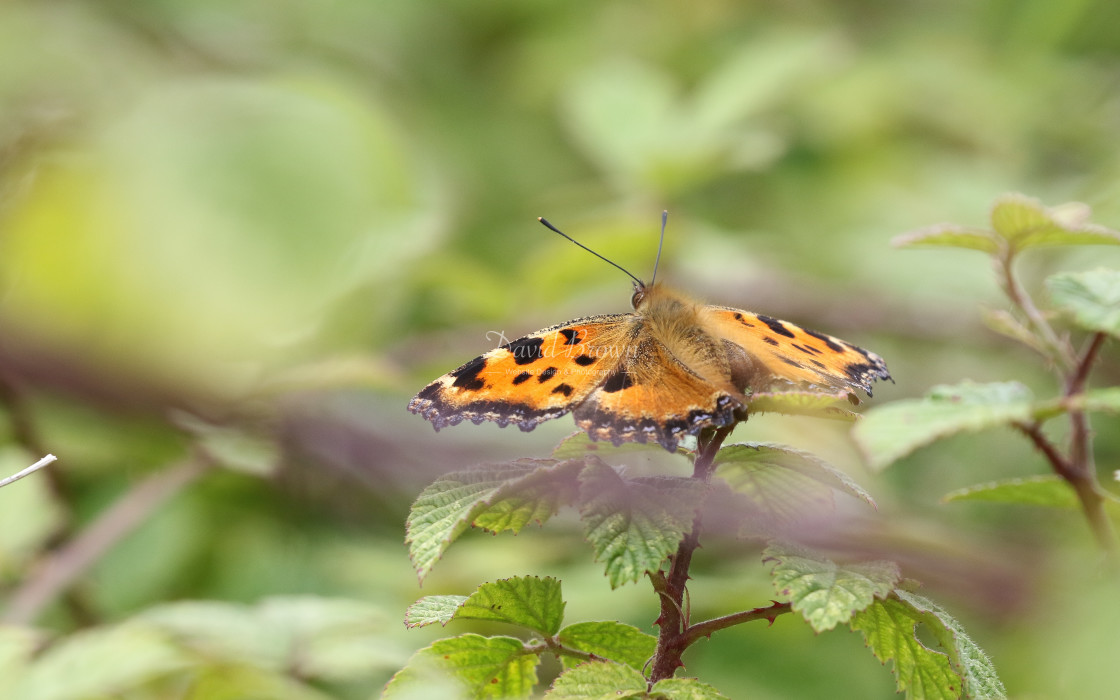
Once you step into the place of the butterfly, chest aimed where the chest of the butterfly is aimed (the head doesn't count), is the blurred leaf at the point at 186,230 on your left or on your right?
on your left

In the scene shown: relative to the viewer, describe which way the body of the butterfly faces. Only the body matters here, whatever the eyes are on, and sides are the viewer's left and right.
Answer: facing away from the viewer and to the left of the viewer
